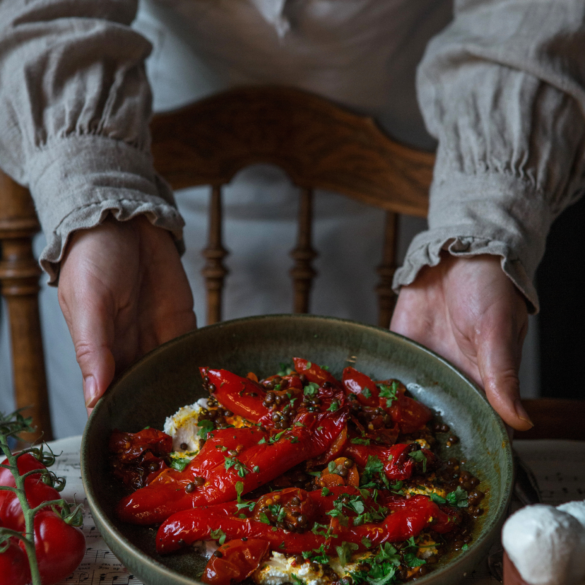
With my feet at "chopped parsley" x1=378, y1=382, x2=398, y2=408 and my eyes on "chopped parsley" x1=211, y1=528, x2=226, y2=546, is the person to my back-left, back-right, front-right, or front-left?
back-right

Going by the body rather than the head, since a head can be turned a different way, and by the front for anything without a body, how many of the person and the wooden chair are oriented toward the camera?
2

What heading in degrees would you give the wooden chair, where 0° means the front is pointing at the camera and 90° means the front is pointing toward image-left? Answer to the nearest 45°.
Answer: approximately 0°

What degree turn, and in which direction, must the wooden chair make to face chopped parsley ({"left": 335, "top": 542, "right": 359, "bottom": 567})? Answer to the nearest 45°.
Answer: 0° — it already faces it

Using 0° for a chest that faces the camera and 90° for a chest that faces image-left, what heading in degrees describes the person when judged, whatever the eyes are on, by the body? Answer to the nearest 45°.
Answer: approximately 0°
